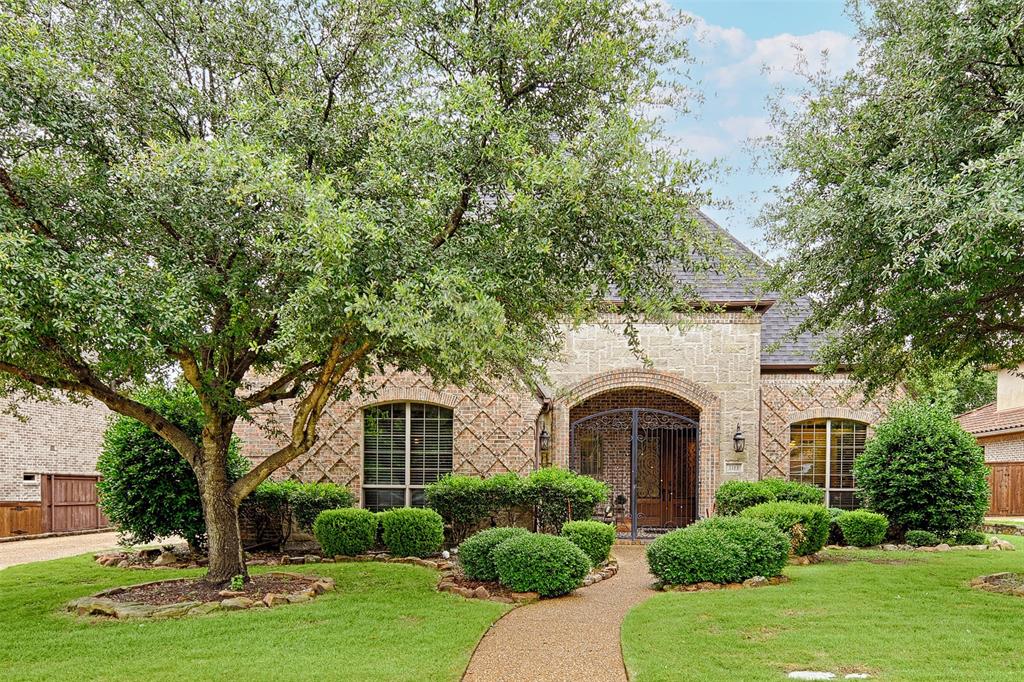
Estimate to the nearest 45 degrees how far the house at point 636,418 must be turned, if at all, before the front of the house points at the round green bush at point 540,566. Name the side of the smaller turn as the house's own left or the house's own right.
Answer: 0° — it already faces it

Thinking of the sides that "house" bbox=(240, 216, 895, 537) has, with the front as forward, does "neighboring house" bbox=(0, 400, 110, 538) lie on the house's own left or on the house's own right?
on the house's own right

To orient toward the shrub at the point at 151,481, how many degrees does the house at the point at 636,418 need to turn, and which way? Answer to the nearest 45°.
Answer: approximately 45° to its right

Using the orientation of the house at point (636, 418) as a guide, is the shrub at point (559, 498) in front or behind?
in front

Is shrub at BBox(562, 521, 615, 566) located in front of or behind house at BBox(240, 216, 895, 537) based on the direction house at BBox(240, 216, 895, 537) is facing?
in front

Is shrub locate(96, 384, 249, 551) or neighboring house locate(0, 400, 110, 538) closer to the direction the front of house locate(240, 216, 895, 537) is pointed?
the shrub

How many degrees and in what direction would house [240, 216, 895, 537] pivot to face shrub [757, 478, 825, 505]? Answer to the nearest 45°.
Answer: approximately 45° to its left

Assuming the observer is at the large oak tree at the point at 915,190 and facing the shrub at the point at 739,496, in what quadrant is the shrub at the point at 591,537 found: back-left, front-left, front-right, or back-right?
front-left

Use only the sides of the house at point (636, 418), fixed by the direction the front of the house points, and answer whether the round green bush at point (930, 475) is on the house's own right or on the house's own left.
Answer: on the house's own left

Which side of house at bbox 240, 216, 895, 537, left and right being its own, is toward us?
front

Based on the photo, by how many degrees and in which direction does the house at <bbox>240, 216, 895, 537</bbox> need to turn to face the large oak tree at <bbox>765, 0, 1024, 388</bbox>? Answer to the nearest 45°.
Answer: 0° — it already faces it
